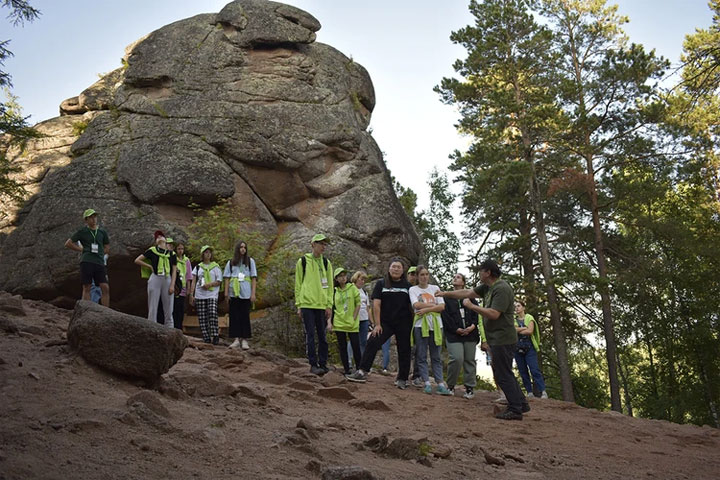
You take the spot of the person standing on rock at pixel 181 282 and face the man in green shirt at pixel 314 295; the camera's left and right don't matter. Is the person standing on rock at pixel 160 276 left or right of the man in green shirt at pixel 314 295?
right

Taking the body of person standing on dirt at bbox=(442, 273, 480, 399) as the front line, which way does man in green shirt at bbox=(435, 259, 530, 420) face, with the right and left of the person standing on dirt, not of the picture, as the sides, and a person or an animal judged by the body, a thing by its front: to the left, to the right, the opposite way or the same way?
to the right

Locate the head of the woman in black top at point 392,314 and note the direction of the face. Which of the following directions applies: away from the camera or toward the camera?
toward the camera

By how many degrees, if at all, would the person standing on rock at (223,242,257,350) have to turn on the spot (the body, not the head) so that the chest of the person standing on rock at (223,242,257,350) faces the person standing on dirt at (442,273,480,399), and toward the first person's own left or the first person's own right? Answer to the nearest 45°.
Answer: approximately 45° to the first person's own left

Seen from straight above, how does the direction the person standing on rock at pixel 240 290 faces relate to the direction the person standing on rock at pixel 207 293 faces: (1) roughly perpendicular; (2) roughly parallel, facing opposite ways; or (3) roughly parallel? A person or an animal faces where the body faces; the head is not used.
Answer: roughly parallel

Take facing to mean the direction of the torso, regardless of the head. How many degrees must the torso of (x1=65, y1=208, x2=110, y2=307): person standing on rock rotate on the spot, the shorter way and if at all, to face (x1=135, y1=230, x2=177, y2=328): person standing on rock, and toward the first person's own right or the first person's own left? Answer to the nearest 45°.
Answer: approximately 90° to the first person's own left

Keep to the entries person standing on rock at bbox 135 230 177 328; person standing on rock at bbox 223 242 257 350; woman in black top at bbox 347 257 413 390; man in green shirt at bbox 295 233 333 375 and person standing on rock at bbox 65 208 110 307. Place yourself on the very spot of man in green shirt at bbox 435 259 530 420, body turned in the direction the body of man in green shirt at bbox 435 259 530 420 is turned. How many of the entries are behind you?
0

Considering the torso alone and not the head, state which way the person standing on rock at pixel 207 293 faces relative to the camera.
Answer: toward the camera

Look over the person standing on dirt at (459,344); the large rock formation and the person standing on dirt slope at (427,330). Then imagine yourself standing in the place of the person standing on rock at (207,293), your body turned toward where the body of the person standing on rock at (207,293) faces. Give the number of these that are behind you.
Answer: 1

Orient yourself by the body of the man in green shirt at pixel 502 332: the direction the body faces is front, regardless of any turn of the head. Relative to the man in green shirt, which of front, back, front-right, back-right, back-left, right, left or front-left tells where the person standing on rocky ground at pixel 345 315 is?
front-right

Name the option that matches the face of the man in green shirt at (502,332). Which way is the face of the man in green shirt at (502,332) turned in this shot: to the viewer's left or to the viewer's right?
to the viewer's left

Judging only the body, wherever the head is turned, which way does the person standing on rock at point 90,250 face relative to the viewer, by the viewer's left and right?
facing the viewer

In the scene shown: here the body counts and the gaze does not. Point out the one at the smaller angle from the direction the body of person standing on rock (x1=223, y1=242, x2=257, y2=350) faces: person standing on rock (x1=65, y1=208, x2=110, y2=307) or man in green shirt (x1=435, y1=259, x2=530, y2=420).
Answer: the man in green shirt

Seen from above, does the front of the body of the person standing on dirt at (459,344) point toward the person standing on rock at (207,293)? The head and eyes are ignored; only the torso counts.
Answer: no

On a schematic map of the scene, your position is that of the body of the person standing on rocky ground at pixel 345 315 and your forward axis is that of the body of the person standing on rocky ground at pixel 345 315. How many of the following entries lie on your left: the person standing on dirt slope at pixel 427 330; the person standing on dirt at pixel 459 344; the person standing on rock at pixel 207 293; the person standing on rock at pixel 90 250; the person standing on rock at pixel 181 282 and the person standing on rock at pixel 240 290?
2

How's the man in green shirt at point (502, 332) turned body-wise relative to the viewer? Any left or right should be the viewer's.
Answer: facing to the left of the viewer
